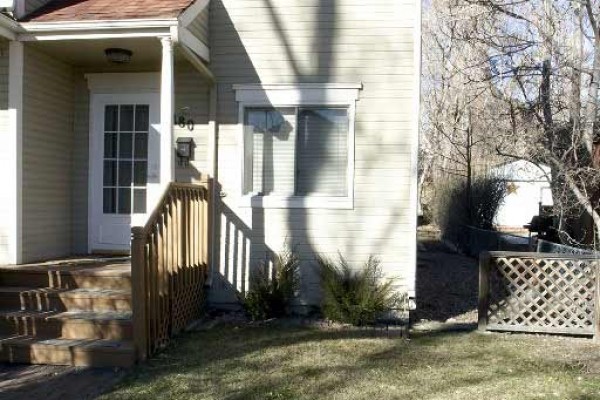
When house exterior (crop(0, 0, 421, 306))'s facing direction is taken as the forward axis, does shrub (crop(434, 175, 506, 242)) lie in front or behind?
behind

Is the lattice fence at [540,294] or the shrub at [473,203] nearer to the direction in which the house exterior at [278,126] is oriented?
the lattice fence

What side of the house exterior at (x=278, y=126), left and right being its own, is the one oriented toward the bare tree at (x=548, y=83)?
left

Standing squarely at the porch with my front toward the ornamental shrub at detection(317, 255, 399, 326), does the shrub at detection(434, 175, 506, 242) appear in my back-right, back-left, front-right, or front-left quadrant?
front-left

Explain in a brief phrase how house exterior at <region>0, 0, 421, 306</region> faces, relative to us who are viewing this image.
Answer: facing the viewer

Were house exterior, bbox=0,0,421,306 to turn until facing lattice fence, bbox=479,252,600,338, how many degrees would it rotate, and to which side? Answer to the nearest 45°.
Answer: approximately 90° to its left
